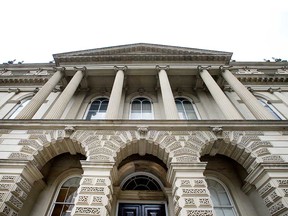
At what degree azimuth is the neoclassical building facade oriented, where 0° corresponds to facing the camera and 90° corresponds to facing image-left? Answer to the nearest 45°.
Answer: approximately 0°
